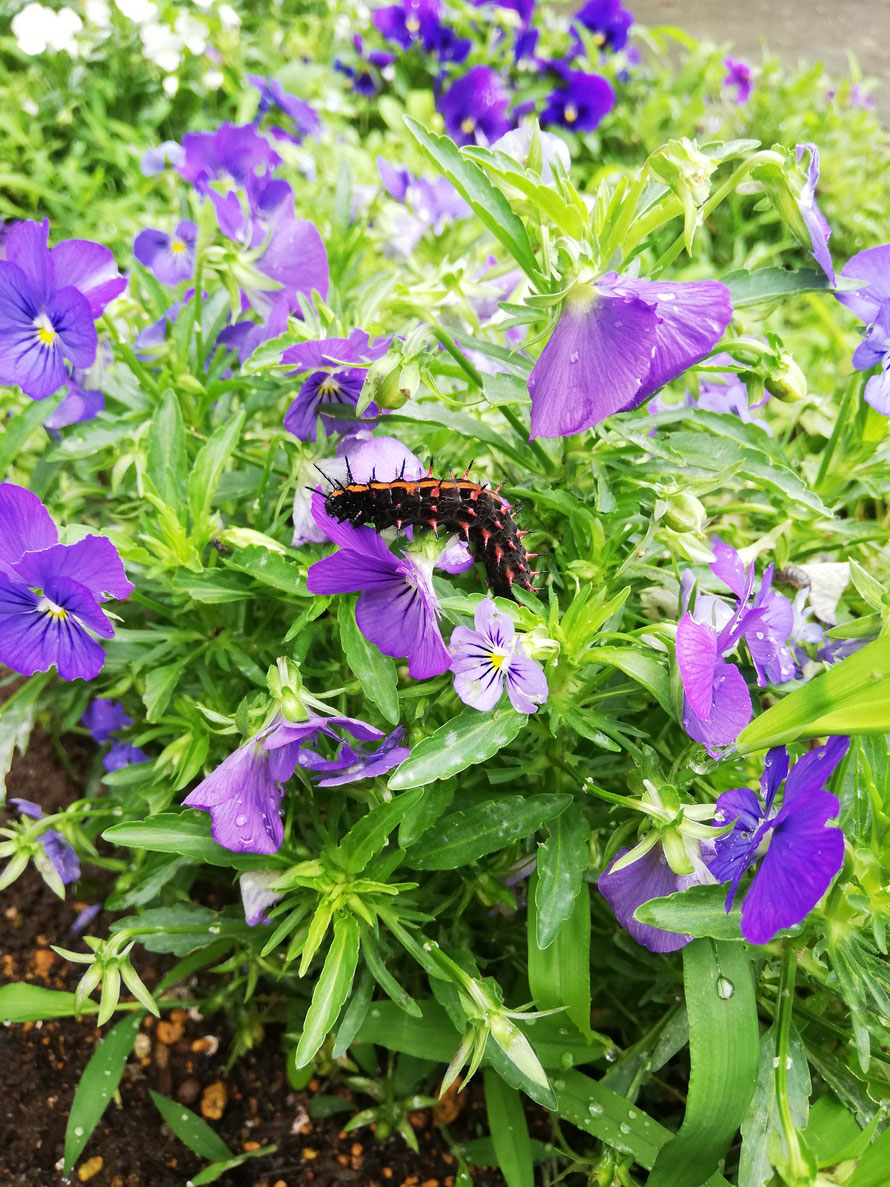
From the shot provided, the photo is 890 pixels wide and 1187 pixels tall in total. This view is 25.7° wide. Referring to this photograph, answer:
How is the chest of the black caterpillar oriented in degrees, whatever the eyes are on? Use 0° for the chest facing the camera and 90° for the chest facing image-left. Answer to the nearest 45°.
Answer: approximately 90°

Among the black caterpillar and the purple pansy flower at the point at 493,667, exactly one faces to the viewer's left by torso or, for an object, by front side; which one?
the black caterpillar

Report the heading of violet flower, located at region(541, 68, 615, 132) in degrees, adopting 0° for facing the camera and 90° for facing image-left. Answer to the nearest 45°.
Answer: approximately 45°

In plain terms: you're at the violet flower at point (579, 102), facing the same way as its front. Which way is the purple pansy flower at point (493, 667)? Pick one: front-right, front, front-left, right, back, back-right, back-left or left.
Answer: front-left

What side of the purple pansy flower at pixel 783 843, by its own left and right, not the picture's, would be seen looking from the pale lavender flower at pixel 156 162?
right

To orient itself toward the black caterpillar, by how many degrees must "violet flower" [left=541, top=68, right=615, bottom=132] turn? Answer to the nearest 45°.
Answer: approximately 45° to its left

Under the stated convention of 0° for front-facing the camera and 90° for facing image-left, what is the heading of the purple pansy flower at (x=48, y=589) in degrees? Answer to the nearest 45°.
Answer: approximately 0°

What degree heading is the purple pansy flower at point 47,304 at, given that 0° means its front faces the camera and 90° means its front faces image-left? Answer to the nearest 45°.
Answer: approximately 0°
